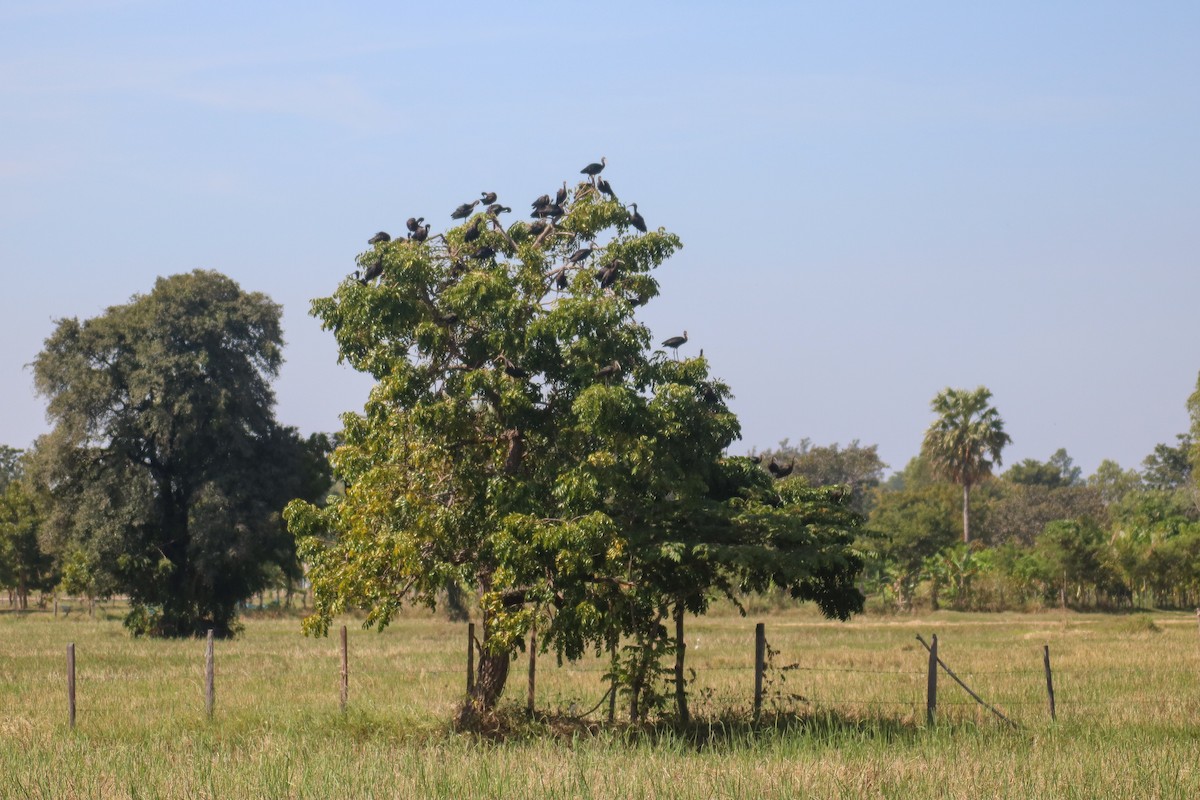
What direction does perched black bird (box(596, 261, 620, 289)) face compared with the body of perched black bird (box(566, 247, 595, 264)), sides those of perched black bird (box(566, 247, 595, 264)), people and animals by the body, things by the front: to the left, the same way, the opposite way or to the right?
the same way

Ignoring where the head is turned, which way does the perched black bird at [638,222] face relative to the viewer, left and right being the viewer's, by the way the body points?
facing to the left of the viewer

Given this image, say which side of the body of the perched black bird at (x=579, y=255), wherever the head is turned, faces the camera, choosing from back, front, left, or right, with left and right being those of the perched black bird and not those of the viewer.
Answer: right

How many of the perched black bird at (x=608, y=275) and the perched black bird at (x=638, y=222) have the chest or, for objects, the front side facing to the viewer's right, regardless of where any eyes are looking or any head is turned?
1

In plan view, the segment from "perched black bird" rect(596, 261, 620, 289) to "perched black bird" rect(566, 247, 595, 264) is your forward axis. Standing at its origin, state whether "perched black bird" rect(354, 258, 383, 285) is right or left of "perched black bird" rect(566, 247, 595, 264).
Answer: left

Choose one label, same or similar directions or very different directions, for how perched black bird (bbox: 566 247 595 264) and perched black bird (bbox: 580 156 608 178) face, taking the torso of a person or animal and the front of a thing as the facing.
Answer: same or similar directions
